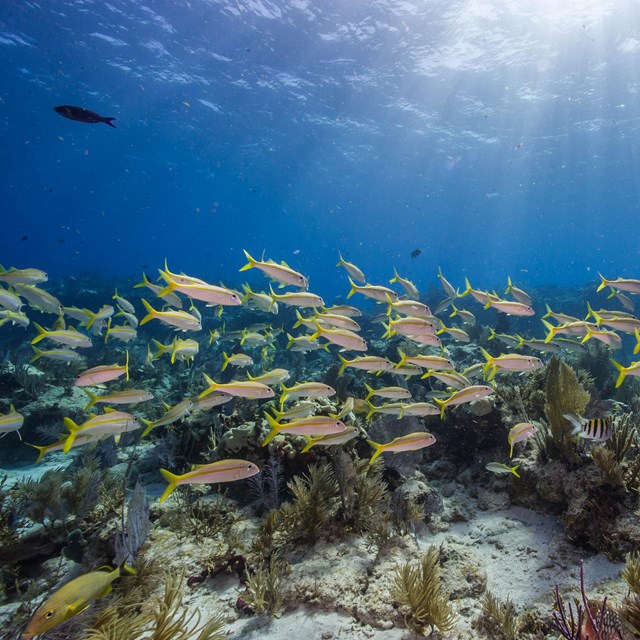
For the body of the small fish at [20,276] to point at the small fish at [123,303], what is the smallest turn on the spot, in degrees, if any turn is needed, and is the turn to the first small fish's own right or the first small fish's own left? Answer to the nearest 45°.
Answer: approximately 45° to the first small fish's own left

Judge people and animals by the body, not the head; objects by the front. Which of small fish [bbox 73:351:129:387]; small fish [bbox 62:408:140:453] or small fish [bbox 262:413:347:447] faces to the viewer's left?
small fish [bbox 73:351:129:387]

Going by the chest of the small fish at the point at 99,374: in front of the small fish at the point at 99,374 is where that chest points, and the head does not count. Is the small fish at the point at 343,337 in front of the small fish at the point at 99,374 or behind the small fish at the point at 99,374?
behind

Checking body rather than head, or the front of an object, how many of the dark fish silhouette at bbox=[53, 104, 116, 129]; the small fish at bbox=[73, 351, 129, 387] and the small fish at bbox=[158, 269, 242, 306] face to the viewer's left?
2

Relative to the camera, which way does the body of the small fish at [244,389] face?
to the viewer's right

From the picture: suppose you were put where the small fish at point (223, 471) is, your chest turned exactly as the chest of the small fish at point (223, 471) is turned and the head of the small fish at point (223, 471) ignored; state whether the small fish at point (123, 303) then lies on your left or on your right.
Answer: on your left

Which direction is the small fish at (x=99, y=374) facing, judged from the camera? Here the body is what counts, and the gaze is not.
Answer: to the viewer's left

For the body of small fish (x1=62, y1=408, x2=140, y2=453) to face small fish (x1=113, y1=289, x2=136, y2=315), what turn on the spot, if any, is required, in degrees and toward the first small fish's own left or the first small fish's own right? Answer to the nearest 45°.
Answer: approximately 90° to the first small fish's own left

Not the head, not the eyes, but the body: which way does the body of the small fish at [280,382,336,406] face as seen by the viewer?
to the viewer's right

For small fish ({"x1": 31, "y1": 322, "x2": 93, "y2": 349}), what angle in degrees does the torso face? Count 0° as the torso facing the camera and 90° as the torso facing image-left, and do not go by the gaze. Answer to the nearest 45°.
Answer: approximately 270°

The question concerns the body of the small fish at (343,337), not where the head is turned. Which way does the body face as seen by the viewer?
to the viewer's right

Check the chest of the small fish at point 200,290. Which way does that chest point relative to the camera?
to the viewer's right

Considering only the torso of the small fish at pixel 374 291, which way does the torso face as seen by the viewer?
to the viewer's right

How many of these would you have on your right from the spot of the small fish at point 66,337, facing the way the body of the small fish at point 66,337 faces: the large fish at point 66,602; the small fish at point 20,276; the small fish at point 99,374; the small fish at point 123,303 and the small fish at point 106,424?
3

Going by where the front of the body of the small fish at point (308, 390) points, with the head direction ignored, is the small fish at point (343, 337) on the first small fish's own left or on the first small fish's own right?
on the first small fish's own left

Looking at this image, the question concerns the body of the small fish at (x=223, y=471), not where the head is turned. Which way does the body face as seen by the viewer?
to the viewer's right
